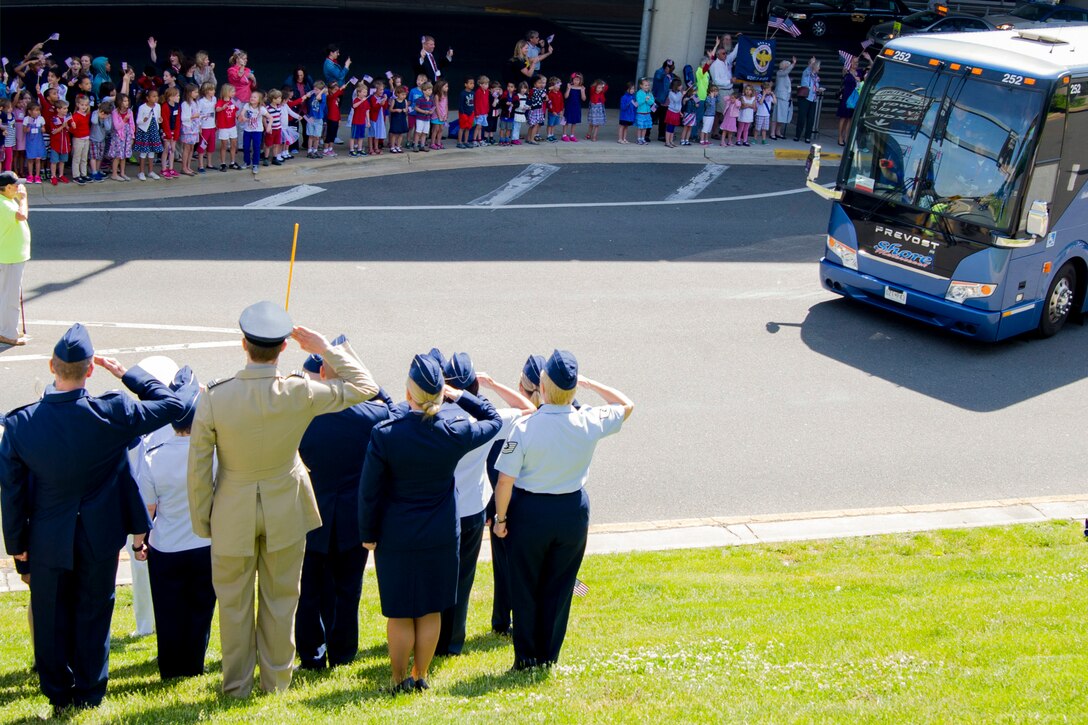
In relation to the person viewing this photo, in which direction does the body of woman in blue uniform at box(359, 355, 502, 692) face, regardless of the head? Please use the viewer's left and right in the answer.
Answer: facing away from the viewer

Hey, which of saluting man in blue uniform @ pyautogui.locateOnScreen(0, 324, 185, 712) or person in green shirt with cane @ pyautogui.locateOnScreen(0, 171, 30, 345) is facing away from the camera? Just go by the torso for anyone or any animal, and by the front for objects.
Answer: the saluting man in blue uniform

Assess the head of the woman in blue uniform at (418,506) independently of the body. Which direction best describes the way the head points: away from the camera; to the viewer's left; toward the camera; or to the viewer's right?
away from the camera

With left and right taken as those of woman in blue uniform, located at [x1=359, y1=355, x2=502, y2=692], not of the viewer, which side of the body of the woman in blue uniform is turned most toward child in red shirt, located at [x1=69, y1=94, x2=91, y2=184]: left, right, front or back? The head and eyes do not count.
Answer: front

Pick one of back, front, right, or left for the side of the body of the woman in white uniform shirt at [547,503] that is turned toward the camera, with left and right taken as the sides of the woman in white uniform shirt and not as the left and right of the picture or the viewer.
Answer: back

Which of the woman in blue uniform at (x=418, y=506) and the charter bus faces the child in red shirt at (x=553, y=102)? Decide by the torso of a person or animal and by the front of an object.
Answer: the woman in blue uniform

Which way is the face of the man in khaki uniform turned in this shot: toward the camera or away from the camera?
away from the camera

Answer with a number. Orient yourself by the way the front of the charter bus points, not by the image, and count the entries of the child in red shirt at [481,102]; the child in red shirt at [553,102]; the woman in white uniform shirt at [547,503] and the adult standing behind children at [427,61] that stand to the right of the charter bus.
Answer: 3

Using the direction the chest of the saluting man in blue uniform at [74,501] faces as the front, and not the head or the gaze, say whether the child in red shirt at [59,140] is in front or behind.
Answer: in front

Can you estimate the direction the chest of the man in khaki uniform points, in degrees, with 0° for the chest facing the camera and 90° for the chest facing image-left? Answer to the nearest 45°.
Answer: approximately 180°

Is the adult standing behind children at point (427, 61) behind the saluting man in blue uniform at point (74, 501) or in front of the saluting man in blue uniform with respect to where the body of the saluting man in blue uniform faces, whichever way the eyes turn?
in front

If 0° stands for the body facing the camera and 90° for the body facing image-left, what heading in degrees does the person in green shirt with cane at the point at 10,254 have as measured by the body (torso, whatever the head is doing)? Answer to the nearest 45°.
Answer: approximately 270°

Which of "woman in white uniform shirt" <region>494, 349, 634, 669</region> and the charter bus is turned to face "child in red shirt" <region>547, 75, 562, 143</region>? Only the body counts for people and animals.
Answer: the woman in white uniform shirt
